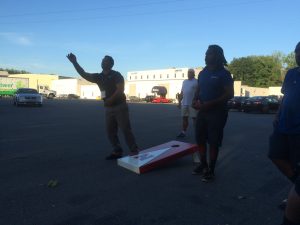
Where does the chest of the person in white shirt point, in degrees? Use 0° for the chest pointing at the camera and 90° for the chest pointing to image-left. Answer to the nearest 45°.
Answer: approximately 45°

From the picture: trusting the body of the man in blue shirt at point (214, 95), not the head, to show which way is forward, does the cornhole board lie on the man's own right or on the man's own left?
on the man's own right

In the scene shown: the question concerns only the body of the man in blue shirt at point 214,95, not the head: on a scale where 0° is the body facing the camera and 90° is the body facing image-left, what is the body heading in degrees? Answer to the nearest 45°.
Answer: approximately 45°

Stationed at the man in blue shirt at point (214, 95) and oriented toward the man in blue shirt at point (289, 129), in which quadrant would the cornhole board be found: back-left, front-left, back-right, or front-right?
back-right

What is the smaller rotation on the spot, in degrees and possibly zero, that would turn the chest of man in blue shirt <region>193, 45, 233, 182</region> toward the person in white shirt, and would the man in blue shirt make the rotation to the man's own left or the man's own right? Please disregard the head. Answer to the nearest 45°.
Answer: approximately 135° to the man's own right

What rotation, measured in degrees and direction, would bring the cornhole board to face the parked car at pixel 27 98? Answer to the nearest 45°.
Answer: approximately 90° to its right
